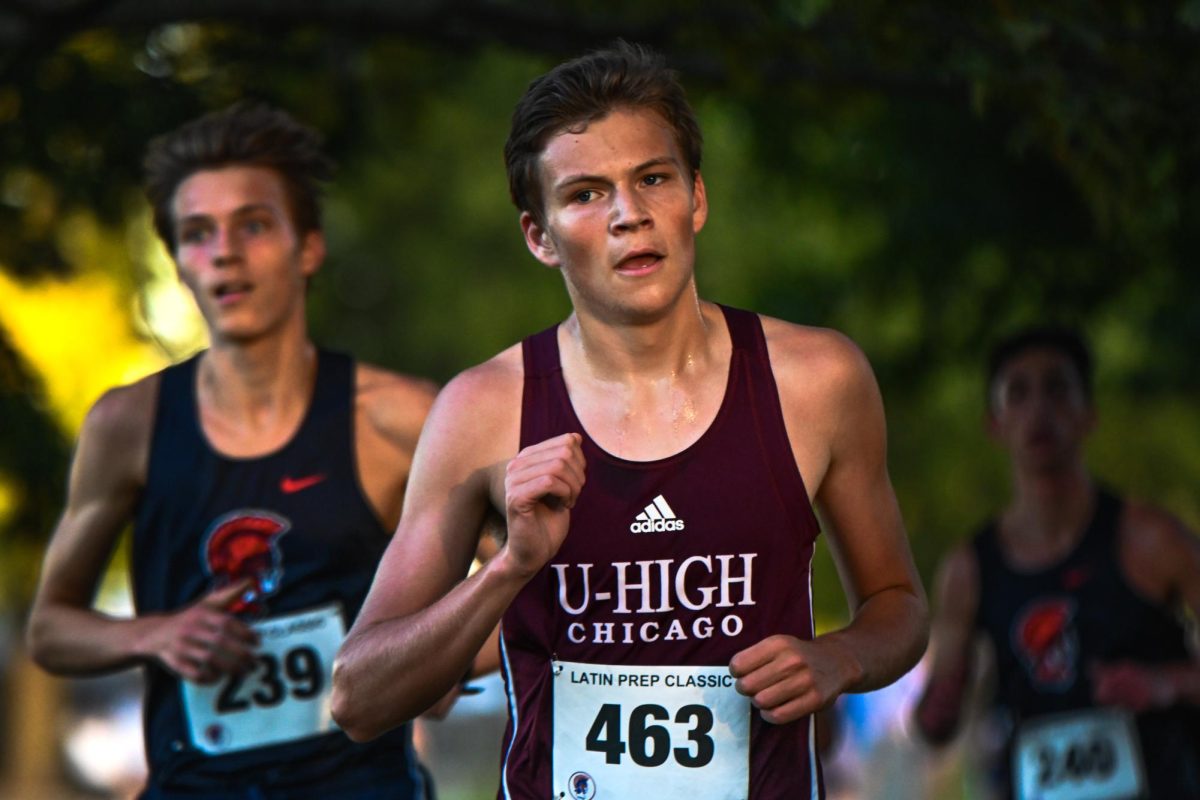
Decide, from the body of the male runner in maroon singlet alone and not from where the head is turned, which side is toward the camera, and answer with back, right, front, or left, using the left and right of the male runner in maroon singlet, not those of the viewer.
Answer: front

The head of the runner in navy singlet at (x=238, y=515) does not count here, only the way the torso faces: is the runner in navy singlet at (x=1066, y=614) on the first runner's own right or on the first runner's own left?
on the first runner's own left

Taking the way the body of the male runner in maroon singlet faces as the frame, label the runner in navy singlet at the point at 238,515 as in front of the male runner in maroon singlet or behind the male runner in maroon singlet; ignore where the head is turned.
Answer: behind

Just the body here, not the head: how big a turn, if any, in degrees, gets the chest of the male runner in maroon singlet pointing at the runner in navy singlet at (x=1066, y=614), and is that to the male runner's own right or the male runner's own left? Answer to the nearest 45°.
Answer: approximately 135° to the male runner's own left

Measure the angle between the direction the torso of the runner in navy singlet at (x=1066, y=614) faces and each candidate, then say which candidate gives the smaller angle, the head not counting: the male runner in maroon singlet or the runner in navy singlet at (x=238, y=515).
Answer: the male runner in maroon singlet

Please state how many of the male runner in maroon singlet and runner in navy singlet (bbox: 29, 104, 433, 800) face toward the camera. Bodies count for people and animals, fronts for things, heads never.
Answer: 2

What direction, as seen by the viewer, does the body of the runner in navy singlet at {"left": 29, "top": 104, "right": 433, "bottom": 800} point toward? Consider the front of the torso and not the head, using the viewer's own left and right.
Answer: facing the viewer

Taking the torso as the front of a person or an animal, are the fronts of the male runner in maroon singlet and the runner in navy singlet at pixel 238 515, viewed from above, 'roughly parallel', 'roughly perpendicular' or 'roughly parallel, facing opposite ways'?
roughly parallel

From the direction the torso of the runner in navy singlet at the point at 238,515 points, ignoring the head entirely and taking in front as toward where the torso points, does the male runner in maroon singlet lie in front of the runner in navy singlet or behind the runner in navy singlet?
in front

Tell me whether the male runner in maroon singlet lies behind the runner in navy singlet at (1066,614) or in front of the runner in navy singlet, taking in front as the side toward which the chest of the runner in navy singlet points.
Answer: in front

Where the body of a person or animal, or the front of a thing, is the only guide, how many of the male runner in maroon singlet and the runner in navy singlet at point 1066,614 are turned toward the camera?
2

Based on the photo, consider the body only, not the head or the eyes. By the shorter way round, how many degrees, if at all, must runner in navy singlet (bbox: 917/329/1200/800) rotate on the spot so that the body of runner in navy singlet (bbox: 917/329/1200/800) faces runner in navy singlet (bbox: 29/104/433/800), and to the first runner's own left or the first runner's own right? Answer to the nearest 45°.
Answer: approximately 45° to the first runner's own right

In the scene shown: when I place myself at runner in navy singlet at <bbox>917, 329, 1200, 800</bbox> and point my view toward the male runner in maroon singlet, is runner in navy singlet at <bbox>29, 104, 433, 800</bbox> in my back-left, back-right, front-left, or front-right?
front-right
